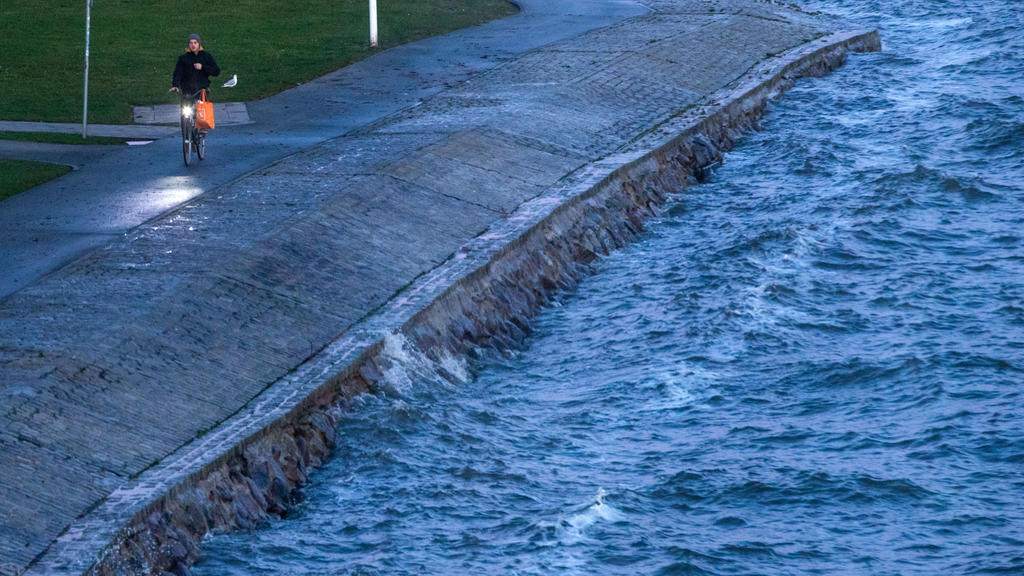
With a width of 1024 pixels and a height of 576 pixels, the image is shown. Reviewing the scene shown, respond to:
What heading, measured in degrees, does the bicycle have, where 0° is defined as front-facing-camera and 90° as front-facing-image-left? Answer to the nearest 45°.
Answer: approximately 0°

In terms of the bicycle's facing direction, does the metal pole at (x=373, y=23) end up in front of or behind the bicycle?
behind

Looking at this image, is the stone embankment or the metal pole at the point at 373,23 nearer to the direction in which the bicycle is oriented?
the stone embankment

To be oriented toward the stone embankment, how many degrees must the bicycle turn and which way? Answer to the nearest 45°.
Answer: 0° — it already faces it
